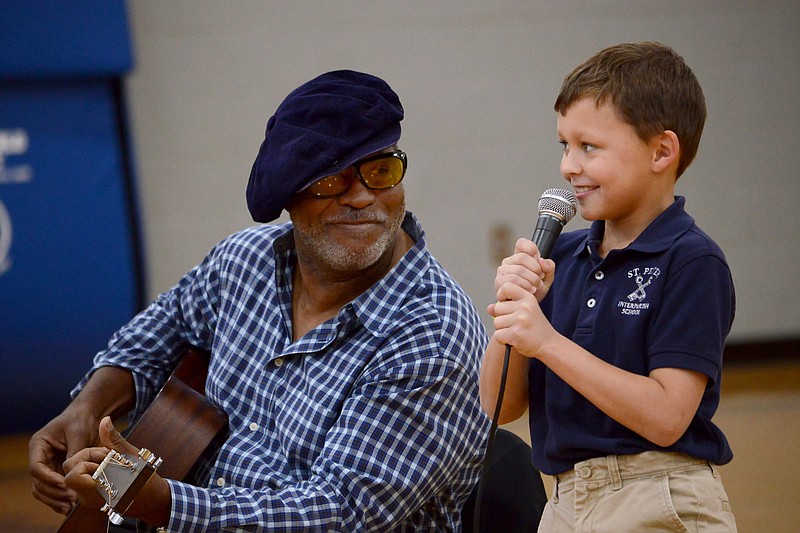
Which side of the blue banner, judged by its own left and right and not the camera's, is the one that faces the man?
front

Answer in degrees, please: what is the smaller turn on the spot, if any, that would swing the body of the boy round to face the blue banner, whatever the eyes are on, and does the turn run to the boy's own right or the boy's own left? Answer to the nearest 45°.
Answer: approximately 90° to the boy's own right

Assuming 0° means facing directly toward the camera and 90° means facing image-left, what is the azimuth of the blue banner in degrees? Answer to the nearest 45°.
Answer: approximately 0°

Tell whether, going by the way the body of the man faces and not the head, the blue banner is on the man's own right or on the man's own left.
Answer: on the man's own right

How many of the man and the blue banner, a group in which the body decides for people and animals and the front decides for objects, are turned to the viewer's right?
0

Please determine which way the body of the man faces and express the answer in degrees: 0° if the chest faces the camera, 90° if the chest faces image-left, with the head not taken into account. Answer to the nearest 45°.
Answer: approximately 45°

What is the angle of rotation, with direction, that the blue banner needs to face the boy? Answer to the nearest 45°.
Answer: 0° — it already faces them

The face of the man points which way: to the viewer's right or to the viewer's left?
to the viewer's right

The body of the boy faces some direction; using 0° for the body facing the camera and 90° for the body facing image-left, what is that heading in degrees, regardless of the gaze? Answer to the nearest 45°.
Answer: approximately 45°
